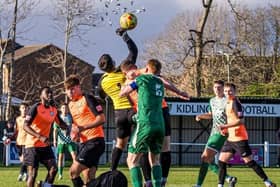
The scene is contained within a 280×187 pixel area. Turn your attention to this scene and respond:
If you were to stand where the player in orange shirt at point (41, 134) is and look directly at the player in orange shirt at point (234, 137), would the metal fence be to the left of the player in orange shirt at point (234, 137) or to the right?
left
